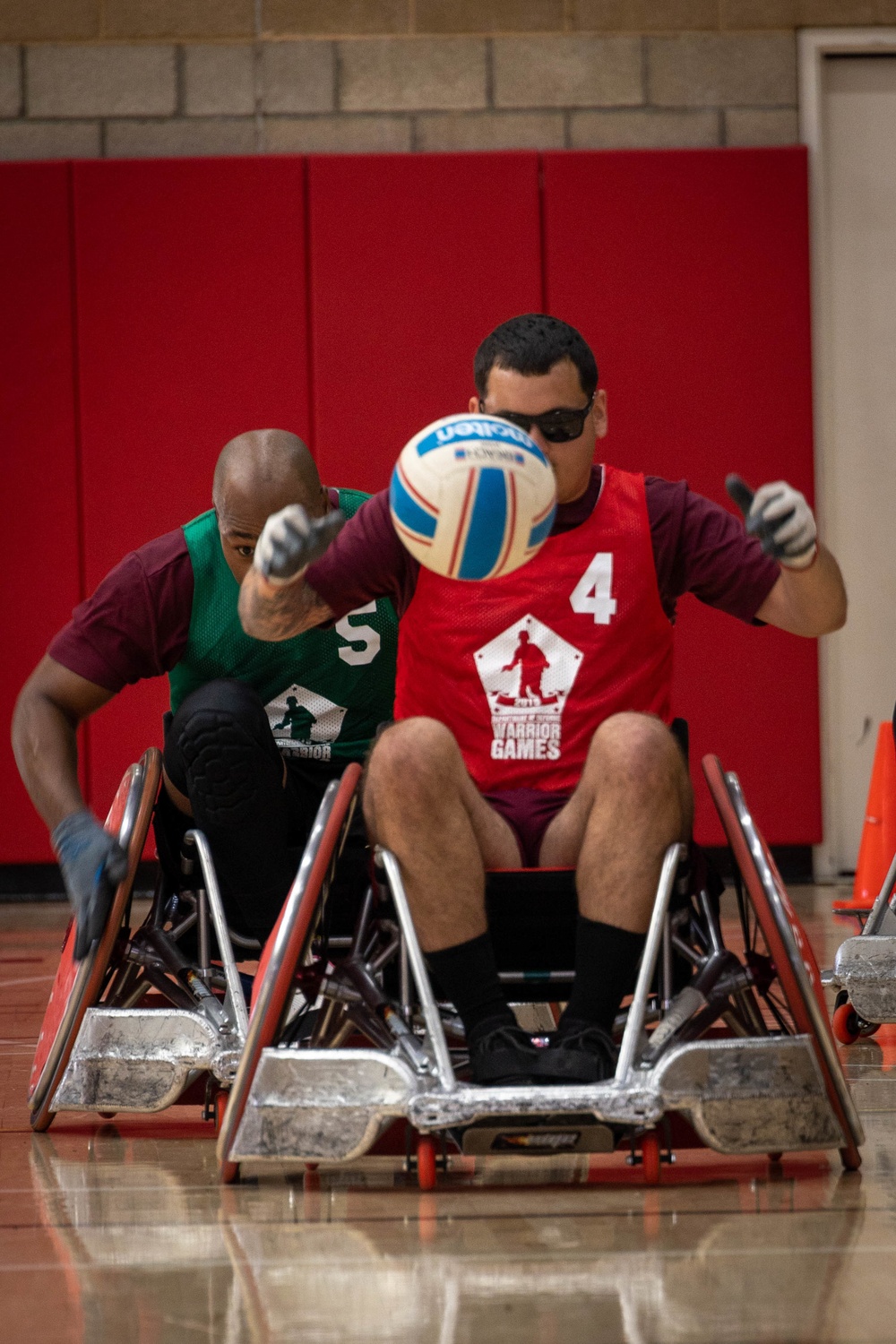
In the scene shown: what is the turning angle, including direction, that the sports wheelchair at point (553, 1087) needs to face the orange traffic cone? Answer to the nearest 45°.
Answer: approximately 180°

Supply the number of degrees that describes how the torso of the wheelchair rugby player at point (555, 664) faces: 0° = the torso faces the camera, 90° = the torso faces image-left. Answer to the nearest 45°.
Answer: approximately 0°

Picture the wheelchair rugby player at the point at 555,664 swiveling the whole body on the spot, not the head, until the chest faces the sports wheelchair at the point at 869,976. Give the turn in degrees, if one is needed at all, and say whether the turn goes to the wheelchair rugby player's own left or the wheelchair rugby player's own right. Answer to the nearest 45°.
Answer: approximately 135° to the wheelchair rugby player's own left

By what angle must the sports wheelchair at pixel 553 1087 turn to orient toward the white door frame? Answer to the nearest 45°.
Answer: approximately 180°

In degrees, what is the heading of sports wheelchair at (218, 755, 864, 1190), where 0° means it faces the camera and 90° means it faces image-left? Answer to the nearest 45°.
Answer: approximately 0°

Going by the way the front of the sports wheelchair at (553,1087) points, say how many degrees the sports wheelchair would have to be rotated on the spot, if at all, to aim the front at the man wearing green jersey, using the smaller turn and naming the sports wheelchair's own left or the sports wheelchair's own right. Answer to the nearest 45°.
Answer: approximately 135° to the sports wheelchair's own right

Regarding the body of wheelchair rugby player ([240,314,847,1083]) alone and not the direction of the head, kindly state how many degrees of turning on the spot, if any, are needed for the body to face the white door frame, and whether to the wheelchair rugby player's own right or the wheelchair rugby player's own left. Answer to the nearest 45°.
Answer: approximately 180°

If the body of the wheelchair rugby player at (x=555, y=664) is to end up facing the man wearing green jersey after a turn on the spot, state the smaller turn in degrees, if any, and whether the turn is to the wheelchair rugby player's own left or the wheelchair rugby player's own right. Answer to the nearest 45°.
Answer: approximately 135° to the wheelchair rugby player's own right
